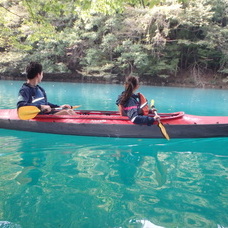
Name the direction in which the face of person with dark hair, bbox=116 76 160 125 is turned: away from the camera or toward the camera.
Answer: away from the camera

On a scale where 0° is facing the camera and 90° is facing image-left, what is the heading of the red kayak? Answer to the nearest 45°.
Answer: approximately 270°

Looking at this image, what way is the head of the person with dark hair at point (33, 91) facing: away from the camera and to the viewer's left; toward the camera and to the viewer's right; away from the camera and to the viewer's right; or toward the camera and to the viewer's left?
away from the camera and to the viewer's right
